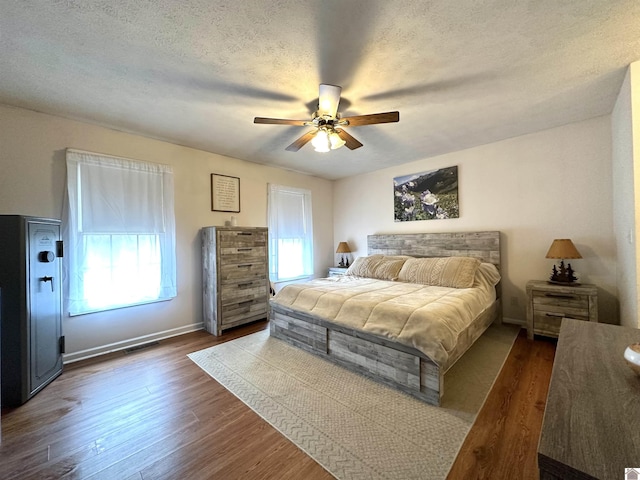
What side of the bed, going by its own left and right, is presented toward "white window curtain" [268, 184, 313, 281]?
right

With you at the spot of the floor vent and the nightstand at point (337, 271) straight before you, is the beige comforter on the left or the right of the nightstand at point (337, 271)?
right

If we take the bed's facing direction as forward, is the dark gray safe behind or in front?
in front

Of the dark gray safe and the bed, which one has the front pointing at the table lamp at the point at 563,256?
the dark gray safe

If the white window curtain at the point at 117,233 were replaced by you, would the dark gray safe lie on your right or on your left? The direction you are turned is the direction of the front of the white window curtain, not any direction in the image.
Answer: on your right

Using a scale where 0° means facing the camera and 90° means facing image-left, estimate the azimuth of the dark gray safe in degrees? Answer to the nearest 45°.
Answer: approximately 315°

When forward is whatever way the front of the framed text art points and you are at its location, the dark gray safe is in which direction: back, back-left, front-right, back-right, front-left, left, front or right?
right

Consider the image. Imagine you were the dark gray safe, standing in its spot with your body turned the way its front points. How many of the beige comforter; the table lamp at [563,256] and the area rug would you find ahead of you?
3
